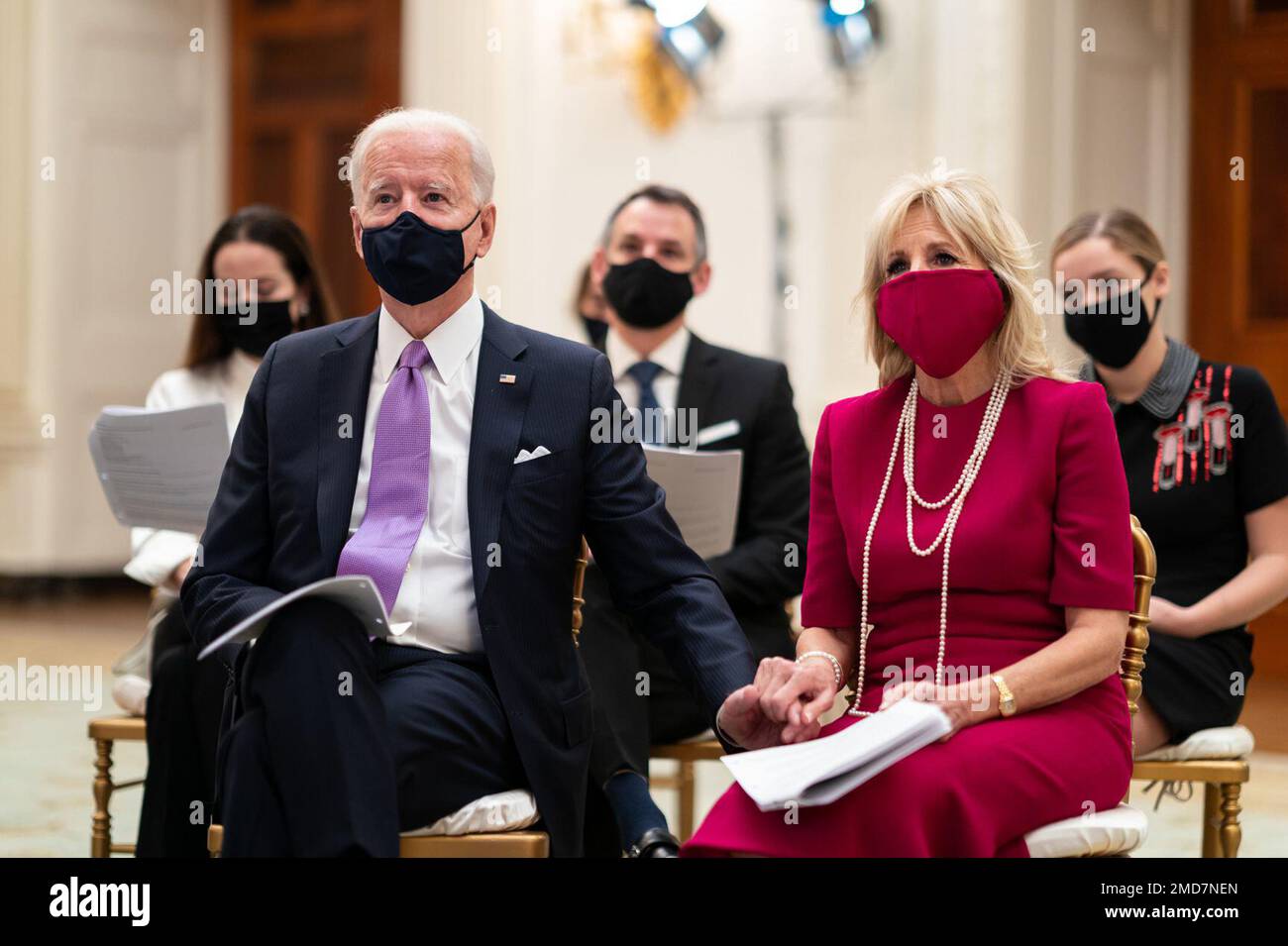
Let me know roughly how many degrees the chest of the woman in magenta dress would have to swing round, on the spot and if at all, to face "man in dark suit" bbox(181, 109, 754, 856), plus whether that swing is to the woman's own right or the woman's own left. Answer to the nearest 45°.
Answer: approximately 45° to the woman's own right

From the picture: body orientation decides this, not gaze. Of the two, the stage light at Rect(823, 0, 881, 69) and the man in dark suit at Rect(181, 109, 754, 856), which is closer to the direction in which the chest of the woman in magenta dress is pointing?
the man in dark suit

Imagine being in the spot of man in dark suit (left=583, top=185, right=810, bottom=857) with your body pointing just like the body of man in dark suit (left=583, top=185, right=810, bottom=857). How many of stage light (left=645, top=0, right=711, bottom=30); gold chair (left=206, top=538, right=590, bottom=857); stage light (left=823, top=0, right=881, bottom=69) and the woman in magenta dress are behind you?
2

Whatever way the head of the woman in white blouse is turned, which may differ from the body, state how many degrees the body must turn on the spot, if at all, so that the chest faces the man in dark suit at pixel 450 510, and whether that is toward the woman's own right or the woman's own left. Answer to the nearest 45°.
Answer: approximately 45° to the woman's own left

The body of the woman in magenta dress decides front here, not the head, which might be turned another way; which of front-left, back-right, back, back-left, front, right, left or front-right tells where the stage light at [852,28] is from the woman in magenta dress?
back-right

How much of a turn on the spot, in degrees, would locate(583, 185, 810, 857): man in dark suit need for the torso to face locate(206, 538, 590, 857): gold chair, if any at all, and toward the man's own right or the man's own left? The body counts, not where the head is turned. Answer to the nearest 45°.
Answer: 0° — they already face it

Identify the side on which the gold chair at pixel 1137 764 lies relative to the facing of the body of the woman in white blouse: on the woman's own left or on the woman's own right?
on the woman's own left

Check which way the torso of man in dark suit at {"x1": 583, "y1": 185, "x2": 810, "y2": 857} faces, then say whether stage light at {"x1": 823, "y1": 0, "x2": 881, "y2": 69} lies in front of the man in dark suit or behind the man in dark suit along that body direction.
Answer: behind
